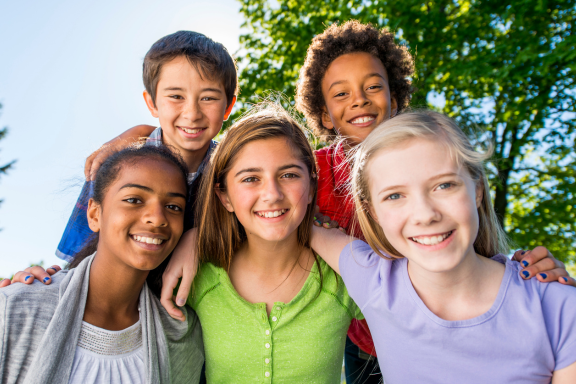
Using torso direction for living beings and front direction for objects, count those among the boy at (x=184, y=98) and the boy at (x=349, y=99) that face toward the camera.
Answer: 2

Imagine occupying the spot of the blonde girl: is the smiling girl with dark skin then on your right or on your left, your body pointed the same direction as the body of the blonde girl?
on your right

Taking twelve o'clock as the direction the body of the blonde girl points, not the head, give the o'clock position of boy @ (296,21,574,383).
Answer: The boy is roughly at 5 o'clock from the blonde girl.

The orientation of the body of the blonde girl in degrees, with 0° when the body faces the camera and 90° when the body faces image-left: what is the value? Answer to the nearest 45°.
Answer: approximately 0°

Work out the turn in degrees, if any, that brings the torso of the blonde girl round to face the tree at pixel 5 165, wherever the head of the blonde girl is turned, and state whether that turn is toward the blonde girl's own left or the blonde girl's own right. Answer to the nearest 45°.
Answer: approximately 135° to the blonde girl's own right

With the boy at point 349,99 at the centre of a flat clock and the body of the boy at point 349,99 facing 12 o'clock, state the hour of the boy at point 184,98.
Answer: the boy at point 184,98 is roughly at 2 o'clock from the boy at point 349,99.
